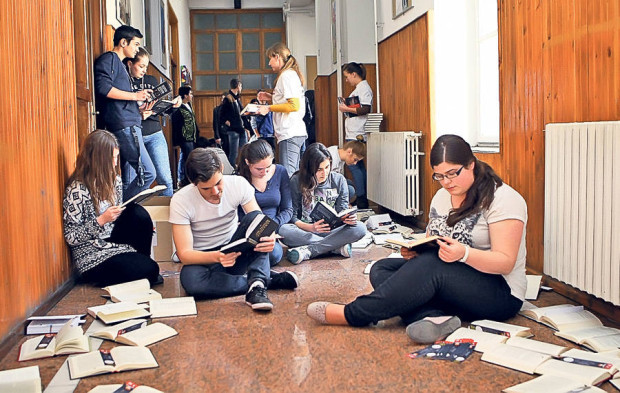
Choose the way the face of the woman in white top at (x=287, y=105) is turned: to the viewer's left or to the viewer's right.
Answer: to the viewer's left

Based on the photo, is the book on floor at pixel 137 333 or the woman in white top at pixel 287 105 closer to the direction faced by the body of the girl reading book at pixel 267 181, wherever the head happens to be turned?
the book on floor

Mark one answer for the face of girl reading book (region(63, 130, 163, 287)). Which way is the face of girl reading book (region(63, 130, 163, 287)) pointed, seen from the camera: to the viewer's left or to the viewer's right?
to the viewer's right

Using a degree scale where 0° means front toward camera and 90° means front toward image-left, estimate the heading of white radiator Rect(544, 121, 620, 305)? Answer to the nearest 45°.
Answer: approximately 45°

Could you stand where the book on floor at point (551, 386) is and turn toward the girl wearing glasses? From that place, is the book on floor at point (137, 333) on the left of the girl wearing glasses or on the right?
left

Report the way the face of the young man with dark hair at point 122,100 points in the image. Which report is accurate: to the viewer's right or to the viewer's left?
to the viewer's right
